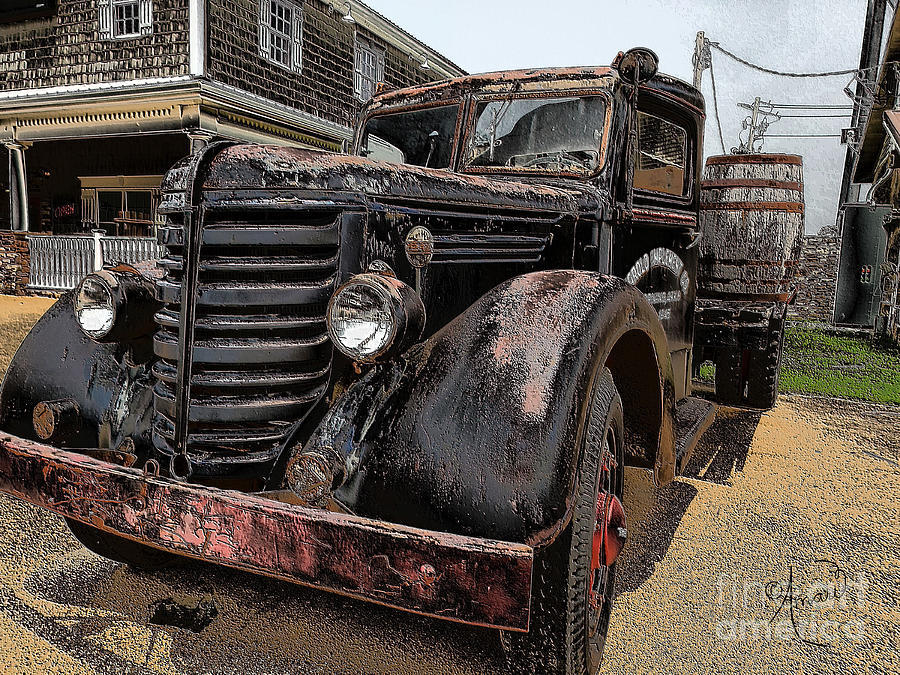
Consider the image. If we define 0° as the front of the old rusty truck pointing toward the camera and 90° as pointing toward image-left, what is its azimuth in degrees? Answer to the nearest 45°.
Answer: approximately 45°

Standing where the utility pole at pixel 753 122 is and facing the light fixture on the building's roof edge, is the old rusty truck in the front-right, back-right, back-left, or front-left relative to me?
front-left

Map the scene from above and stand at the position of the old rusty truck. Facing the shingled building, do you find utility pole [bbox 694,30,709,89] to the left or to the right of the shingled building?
right

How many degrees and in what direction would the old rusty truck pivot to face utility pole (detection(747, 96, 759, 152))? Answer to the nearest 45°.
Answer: approximately 180°

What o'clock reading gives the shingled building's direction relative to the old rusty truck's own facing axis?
The shingled building is roughly at 4 o'clock from the old rusty truck.

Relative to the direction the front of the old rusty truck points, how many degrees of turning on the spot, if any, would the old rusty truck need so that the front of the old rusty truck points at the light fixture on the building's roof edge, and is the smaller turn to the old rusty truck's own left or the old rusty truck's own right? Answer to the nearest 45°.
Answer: approximately 135° to the old rusty truck's own right
